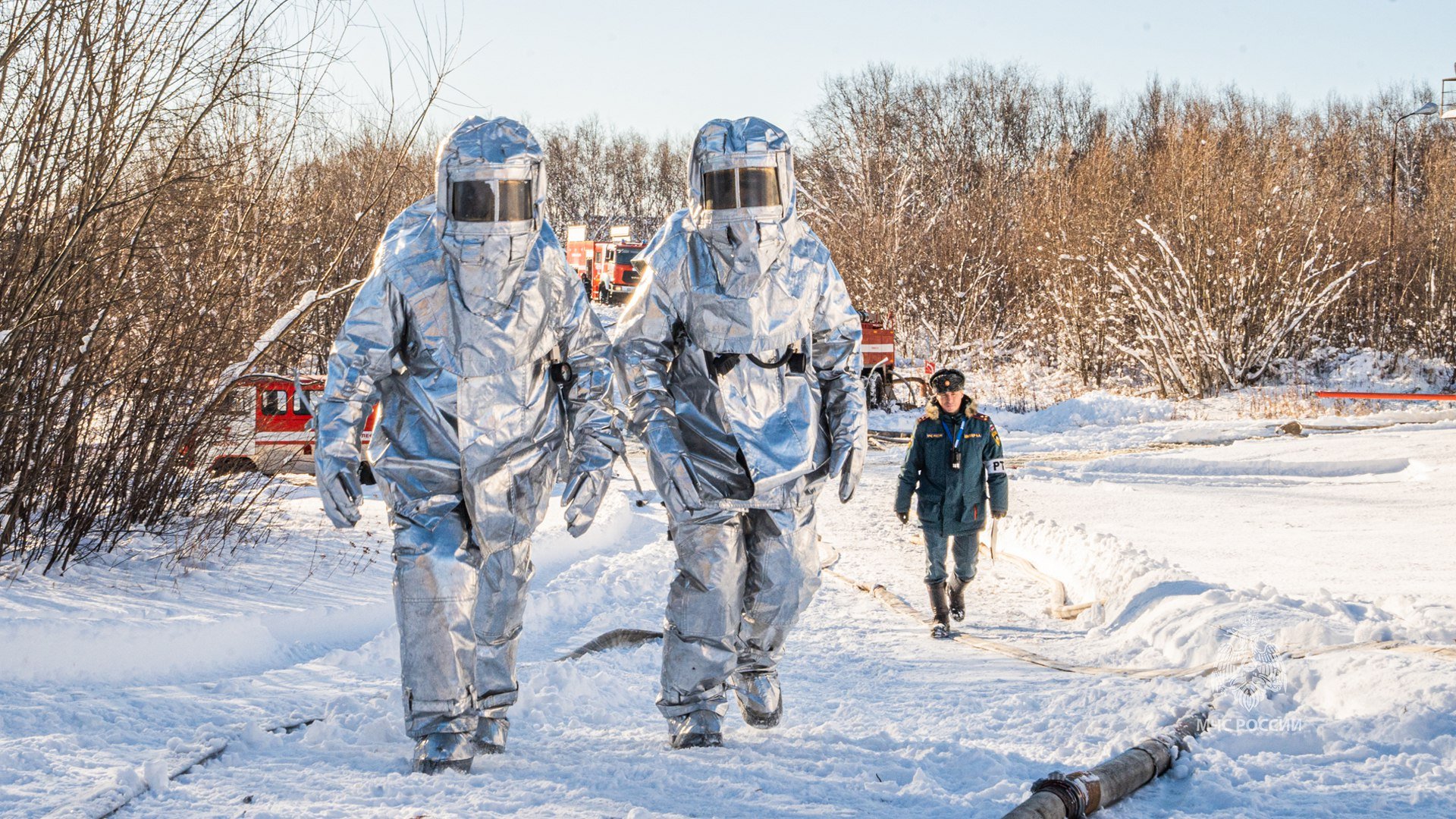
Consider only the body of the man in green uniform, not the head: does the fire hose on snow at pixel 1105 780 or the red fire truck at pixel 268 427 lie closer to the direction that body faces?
the fire hose on snow

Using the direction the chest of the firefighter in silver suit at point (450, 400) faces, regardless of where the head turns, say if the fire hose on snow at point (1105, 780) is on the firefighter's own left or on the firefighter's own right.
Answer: on the firefighter's own left

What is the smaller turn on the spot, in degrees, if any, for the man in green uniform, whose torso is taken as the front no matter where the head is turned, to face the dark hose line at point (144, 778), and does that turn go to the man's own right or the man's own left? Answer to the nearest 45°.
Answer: approximately 45° to the man's own right

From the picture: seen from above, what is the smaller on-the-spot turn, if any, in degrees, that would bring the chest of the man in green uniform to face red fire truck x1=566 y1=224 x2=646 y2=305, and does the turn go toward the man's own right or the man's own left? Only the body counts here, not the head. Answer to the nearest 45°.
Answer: approximately 180°

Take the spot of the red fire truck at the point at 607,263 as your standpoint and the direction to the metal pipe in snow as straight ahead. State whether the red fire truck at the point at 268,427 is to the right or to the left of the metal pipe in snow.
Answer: right

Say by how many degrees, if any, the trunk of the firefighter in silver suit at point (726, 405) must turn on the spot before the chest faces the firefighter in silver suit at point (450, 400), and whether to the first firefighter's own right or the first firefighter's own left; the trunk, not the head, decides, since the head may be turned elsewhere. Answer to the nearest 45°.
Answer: approximately 45° to the first firefighter's own right

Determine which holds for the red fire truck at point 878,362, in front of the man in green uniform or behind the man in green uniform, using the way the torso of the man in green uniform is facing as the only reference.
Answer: behind

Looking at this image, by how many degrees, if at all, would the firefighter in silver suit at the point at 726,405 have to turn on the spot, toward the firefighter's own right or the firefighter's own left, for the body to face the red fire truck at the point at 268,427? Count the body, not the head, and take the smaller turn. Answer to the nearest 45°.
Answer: approximately 135° to the firefighter's own right

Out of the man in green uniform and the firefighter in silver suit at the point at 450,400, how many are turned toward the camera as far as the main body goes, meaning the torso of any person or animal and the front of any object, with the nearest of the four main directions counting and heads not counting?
2
